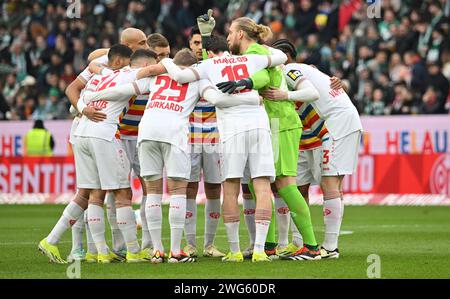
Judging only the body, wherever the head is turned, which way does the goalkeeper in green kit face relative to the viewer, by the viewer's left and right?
facing to the left of the viewer
